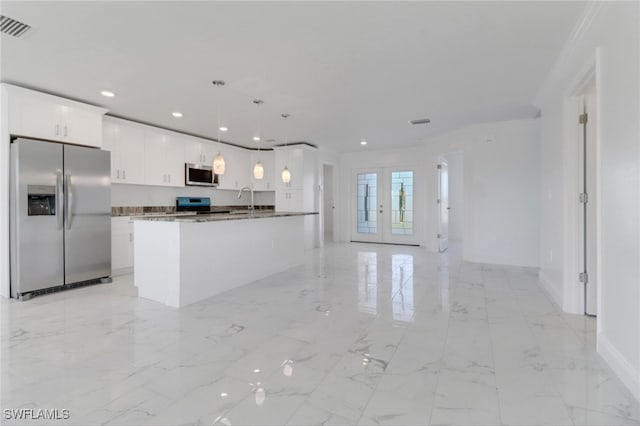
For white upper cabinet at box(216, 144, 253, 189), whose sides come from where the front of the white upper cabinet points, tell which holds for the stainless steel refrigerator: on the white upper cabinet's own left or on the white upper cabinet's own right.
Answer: on the white upper cabinet's own right

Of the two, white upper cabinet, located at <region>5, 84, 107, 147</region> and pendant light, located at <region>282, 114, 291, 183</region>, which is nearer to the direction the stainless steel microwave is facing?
the pendant light

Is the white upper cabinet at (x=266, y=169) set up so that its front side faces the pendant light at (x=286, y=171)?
yes

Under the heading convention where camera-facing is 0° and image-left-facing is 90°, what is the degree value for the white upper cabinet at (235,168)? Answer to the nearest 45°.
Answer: approximately 315°

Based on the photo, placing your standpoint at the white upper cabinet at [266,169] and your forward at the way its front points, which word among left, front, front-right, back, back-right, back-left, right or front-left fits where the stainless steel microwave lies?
front-right

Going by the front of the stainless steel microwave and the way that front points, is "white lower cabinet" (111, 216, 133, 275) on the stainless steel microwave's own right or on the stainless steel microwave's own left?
on the stainless steel microwave's own right

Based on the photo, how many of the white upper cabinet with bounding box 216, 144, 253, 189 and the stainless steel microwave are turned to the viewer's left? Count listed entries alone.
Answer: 0

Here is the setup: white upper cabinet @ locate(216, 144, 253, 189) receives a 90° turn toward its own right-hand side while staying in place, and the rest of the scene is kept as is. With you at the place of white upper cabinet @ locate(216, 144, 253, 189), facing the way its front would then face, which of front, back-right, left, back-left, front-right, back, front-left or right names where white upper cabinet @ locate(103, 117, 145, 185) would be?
front

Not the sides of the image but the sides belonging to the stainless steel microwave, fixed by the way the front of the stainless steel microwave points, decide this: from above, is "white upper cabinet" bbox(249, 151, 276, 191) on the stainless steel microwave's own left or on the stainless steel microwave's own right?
on the stainless steel microwave's own left

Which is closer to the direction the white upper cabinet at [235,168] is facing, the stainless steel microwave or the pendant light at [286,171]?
the pendant light

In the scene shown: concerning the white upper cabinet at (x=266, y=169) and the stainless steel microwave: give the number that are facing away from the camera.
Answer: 0

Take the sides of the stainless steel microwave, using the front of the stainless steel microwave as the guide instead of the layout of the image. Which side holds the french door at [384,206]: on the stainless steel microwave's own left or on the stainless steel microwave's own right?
on the stainless steel microwave's own left
